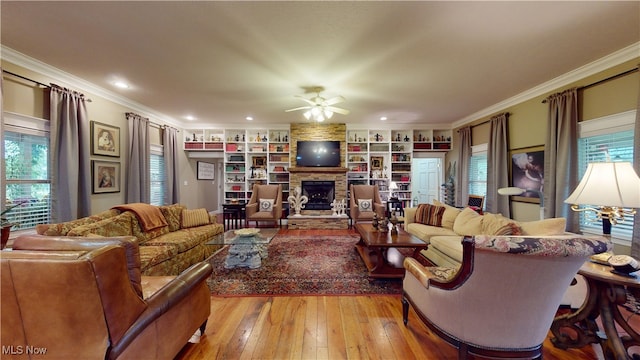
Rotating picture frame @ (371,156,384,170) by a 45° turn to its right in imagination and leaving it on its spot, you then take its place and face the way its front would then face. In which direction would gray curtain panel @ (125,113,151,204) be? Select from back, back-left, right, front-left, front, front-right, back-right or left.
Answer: front

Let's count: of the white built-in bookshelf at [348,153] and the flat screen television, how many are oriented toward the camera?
2

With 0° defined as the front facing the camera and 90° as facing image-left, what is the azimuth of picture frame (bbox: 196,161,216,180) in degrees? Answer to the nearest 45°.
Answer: approximately 315°

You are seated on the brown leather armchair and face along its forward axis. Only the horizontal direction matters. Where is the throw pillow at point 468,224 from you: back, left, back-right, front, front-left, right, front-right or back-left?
front-right

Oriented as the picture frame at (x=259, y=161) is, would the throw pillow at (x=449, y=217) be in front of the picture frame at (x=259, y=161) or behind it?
in front

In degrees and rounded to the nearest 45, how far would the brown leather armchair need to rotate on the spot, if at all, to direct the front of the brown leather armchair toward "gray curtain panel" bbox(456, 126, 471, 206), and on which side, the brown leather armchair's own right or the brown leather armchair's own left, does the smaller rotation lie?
approximately 45° to the brown leather armchair's own right

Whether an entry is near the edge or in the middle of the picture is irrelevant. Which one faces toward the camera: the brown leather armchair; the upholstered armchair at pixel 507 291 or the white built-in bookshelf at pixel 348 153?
the white built-in bookshelf

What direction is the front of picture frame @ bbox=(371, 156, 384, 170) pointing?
toward the camera

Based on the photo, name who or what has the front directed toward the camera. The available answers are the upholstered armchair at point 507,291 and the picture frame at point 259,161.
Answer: the picture frame

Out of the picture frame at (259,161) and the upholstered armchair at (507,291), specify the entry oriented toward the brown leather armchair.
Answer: the picture frame

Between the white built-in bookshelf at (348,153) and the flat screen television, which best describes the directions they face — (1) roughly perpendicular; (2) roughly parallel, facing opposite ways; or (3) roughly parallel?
roughly parallel

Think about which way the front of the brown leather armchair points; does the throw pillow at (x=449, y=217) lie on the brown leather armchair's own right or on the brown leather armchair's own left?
on the brown leather armchair's own right

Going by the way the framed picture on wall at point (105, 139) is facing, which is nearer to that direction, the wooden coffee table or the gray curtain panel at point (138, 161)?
the wooden coffee table

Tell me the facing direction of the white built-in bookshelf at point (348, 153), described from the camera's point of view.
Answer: facing the viewer

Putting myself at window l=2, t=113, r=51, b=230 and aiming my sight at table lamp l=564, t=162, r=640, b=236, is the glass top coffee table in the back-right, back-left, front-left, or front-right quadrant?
front-left

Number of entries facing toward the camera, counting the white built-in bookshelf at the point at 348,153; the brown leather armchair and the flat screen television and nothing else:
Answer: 2

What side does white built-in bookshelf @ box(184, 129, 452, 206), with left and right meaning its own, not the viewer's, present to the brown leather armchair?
front

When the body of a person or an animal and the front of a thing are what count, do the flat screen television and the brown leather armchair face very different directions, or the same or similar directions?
very different directions

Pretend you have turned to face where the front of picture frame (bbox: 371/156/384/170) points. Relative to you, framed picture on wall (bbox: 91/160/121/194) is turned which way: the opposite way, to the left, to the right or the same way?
to the left
